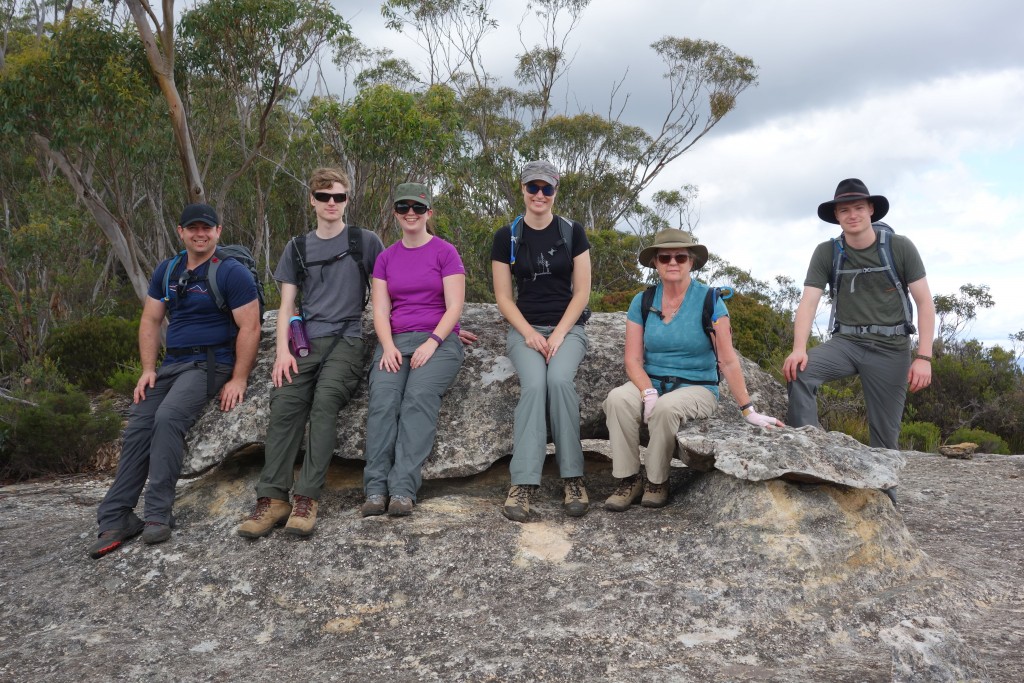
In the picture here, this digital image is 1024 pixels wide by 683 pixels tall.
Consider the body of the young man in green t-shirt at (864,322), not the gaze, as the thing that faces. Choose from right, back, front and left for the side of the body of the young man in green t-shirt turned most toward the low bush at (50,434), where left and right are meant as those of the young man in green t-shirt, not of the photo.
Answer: right

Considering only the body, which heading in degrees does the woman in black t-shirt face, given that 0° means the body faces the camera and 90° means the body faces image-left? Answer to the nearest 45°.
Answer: approximately 0°

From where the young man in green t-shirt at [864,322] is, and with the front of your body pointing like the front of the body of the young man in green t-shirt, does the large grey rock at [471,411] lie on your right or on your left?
on your right

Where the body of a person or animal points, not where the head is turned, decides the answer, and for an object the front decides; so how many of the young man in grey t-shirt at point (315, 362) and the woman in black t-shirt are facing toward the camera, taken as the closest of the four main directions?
2

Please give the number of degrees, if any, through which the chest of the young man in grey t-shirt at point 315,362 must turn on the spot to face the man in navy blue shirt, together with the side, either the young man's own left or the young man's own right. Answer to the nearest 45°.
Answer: approximately 90° to the young man's own right

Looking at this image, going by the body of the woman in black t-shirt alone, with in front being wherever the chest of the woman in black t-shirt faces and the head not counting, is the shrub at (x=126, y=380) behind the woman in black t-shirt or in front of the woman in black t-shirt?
behind
